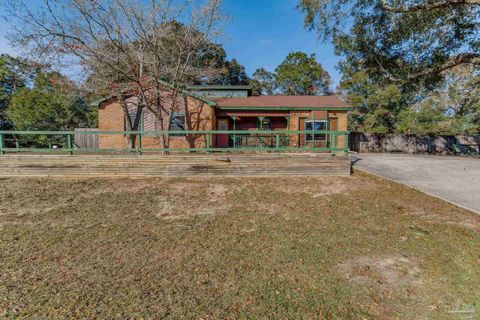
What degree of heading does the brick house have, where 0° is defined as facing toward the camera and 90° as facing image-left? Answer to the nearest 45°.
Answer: approximately 0°

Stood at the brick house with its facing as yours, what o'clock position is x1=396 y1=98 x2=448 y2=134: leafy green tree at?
The leafy green tree is roughly at 8 o'clock from the brick house.

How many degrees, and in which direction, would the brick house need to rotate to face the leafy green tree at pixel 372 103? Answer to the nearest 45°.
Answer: approximately 135° to its left

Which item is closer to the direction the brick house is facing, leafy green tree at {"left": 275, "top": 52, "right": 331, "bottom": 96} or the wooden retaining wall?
the wooden retaining wall

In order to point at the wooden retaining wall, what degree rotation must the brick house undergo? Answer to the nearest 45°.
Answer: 0° — it already faces it

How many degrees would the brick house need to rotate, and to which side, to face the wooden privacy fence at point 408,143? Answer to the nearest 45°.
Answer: approximately 90° to its left

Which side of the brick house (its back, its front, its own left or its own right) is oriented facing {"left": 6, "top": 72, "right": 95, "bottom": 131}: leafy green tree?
right

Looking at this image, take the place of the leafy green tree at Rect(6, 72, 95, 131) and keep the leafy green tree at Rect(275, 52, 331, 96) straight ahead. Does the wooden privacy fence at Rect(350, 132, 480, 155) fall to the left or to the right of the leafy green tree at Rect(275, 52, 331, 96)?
right
